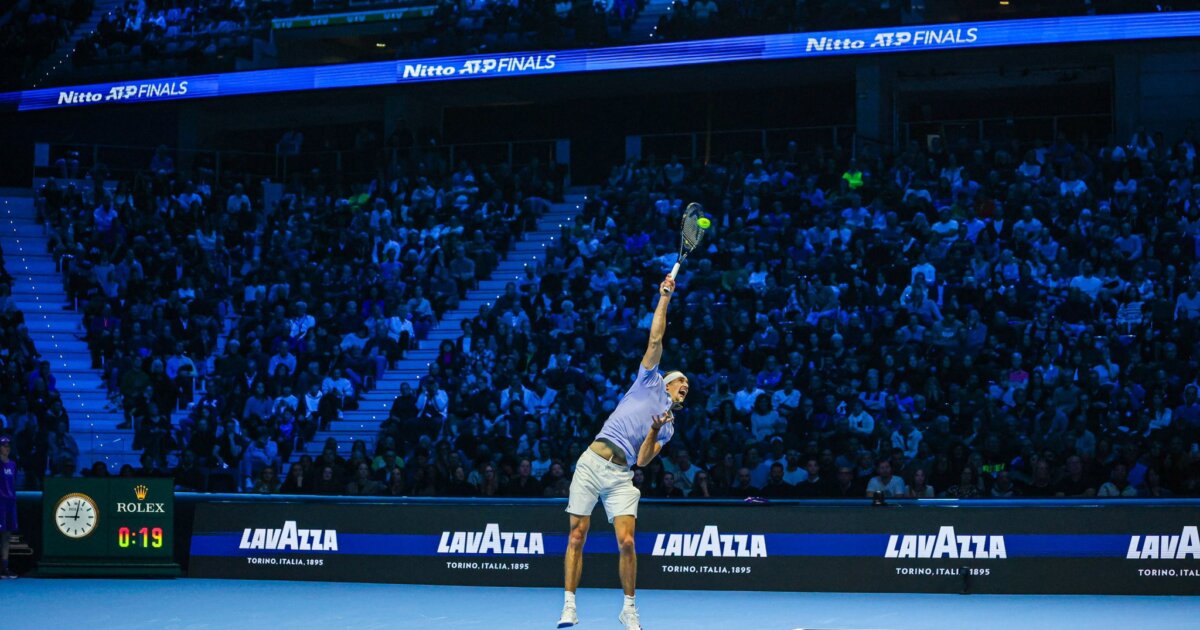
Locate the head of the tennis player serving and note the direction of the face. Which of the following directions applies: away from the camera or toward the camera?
toward the camera

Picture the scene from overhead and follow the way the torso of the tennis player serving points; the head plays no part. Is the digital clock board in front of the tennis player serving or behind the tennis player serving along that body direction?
behind

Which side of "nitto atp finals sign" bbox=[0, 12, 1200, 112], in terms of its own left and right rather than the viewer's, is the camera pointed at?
front

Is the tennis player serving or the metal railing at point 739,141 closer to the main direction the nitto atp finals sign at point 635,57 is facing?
the tennis player serving

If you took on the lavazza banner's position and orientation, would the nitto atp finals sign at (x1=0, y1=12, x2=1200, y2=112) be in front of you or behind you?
behind

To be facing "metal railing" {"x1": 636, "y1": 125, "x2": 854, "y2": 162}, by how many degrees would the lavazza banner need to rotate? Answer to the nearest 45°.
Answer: approximately 180°

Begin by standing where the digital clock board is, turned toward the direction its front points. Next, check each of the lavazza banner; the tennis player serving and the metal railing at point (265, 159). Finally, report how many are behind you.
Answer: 1

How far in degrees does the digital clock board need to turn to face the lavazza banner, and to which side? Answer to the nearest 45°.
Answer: approximately 45° to its left

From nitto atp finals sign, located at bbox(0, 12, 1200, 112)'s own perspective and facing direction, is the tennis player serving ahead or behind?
ahead

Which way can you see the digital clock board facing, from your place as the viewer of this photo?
facing the viewer

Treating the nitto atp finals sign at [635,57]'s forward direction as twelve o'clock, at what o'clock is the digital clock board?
The digital clock board is roughly at 1 o'clock from the nitto atp finals sign.

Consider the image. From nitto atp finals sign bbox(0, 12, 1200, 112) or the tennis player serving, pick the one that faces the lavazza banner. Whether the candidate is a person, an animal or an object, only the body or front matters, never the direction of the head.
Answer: the nitto atp finals sign

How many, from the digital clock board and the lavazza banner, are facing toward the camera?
2

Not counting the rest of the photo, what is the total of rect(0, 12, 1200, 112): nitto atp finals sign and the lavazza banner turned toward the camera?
2

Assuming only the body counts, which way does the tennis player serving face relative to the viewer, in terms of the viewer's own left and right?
facing the viewer and to the right of the viewer

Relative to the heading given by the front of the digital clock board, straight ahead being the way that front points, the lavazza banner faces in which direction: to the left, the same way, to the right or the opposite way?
the same way

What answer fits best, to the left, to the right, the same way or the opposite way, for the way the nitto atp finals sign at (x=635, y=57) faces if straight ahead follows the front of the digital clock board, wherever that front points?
the same way

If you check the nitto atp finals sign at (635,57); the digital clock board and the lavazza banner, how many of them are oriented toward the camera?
3
